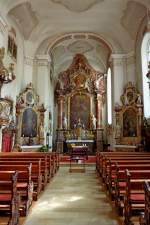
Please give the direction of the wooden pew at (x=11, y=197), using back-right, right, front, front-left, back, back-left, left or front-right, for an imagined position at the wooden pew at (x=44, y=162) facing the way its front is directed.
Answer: back

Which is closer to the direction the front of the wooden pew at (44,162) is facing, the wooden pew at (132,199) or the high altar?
the high altar

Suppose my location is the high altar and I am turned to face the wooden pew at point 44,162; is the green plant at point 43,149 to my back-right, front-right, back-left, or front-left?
front-right

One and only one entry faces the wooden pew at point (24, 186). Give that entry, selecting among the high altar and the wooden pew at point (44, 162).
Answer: the high altar

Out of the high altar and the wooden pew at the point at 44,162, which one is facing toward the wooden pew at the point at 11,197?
the high altar

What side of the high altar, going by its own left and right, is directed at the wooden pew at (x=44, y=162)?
front

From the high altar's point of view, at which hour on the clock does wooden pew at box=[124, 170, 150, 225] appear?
The wooden pew is roughly at 12 o'clock from the high altar.

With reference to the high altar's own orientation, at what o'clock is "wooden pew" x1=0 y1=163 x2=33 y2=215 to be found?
The wooden pew is roughly at 12 o'clock from the high altar.

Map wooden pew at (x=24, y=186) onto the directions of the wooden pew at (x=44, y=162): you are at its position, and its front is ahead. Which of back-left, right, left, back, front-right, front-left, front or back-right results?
back

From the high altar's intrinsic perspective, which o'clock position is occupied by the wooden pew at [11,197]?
The wooden pew is roughly at 12 o'clock from the high altar.

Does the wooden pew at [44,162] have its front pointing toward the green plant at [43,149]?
yes

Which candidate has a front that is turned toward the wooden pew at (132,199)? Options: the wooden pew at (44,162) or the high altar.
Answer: the high altar

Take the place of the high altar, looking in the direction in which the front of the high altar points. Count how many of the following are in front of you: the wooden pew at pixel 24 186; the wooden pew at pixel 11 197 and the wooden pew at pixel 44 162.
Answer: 3

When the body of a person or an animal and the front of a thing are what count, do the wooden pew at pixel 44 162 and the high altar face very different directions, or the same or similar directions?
very different directions

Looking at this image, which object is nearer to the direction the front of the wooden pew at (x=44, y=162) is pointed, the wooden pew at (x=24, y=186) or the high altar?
the high altar

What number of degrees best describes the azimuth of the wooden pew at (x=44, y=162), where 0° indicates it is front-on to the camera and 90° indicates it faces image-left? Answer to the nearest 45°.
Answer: approximately 180°

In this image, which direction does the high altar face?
toward the camera

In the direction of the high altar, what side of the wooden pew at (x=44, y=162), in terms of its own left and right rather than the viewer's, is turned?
front
